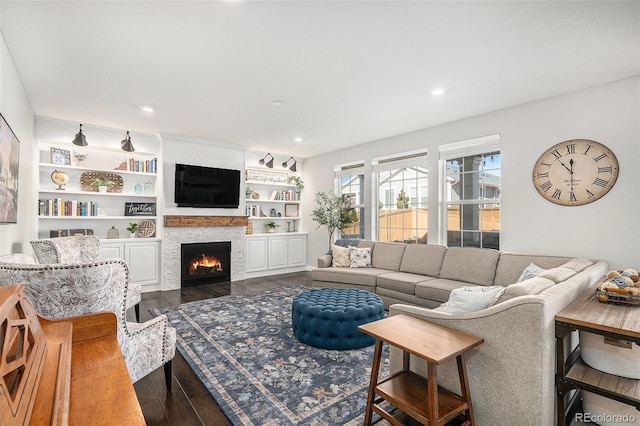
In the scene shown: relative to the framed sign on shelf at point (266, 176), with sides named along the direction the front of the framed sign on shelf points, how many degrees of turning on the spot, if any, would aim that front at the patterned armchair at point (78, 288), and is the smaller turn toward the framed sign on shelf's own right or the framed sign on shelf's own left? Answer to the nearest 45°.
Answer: approximately 45° to the framed sign on shelf's own right

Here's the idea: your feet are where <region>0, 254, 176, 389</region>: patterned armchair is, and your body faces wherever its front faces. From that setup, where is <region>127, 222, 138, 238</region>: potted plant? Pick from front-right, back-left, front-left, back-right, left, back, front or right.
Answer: front-left

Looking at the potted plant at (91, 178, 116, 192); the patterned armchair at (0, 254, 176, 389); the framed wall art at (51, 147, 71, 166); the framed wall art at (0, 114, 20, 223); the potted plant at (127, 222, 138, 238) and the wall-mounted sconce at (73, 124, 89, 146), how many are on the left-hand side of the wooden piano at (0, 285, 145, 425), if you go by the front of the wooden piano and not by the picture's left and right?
6

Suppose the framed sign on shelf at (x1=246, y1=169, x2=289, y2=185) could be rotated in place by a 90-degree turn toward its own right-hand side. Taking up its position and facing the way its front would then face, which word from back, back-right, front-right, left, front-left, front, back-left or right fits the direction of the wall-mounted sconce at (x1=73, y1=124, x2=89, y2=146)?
front

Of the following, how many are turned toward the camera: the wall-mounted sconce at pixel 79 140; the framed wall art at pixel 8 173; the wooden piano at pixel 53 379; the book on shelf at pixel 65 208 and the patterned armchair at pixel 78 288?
2

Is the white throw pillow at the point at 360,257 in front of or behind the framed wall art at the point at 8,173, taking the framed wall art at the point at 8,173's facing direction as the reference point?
in front

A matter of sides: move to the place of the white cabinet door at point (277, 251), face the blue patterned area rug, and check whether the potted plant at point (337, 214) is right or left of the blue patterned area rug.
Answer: left

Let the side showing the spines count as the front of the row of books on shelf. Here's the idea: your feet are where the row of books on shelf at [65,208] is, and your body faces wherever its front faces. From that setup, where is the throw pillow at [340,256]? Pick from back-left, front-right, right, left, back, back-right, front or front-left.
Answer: front-left

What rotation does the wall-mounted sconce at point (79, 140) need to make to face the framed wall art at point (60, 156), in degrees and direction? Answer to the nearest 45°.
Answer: approximately 135° to its right
